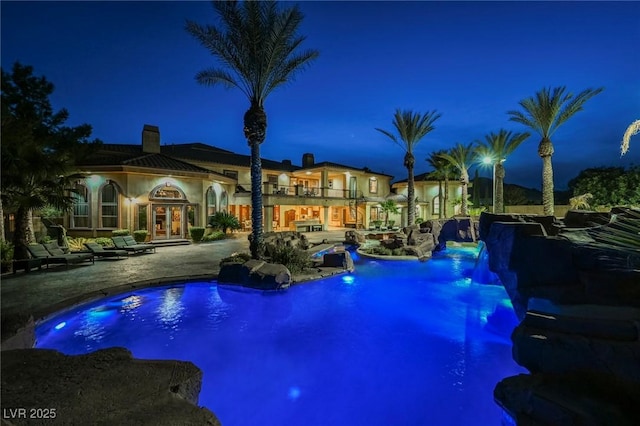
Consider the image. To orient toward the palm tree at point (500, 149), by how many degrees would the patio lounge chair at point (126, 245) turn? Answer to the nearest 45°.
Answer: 0° — it already faces it

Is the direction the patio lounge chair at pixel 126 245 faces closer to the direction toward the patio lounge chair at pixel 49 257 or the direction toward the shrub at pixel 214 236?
the shrub

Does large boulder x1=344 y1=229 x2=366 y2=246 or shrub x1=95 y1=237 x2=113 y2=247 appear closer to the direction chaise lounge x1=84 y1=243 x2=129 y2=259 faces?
the large boulder

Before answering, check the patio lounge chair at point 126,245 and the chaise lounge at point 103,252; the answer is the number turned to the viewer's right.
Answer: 2

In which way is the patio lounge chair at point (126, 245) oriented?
to the viewer's right

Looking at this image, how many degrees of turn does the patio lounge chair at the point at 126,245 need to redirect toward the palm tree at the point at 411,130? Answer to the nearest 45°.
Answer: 0° — it already faces it

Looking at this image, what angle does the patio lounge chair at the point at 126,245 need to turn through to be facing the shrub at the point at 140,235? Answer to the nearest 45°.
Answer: approximately 90° to its left

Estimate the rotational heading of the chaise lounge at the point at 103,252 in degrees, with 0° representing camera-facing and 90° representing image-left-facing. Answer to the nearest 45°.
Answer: approximately 270°
